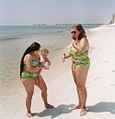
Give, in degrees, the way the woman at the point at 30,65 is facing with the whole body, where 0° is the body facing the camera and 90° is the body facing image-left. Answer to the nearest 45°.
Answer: approximately 315°

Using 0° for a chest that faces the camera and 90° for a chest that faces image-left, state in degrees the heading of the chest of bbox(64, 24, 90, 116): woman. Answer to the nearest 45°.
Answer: approximately 45°

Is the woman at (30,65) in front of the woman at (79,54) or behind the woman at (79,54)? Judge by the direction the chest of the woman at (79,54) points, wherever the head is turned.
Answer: in front

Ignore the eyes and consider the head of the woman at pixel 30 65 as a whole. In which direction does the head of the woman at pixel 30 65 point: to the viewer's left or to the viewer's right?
to the viewer's right

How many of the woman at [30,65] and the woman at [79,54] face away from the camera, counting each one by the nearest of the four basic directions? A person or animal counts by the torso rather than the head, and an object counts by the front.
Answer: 0

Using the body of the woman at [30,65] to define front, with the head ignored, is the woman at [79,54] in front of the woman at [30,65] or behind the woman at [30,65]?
in front
